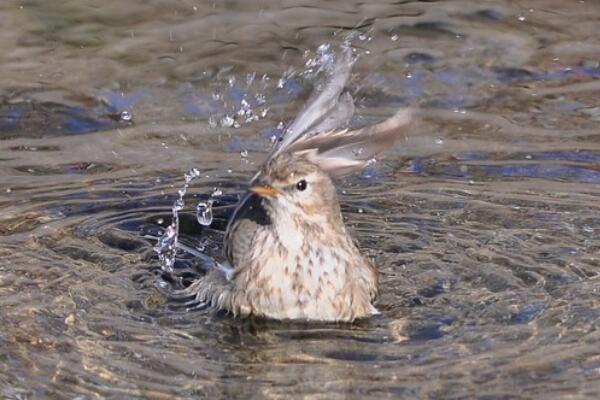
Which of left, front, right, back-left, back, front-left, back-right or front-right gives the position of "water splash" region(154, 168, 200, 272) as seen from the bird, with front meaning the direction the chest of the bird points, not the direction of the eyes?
back-right

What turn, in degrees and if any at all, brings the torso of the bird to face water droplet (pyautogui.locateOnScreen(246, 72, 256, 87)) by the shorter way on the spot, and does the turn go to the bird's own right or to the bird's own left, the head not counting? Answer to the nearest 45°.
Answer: approximately 180°

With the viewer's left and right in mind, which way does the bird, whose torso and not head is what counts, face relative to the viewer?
facing the viewer
